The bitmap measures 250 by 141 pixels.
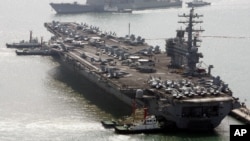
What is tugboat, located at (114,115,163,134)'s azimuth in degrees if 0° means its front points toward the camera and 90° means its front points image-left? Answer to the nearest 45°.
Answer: approximately 270°
